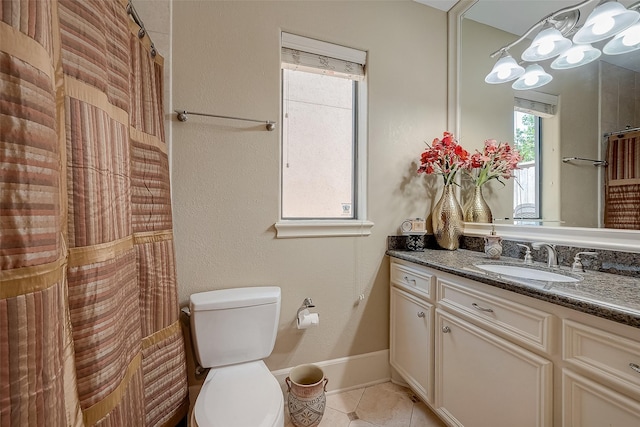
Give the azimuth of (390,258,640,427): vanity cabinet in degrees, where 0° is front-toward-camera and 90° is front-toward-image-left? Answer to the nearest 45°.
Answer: approximately 45°

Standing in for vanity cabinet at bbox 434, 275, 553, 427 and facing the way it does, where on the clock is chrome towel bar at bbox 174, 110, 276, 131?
The chrome towel bar is roughly at 1 o'clock from the vanity cabinet.

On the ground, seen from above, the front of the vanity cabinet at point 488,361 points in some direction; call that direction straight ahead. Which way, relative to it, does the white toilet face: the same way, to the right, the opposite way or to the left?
to the left

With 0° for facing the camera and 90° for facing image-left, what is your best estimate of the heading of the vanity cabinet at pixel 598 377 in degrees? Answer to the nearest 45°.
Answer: approximately 45°

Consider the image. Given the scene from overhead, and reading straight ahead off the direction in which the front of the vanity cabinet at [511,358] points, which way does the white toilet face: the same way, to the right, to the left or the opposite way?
to the left

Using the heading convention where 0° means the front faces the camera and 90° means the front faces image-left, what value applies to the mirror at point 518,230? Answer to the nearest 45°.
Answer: approximately 45°
